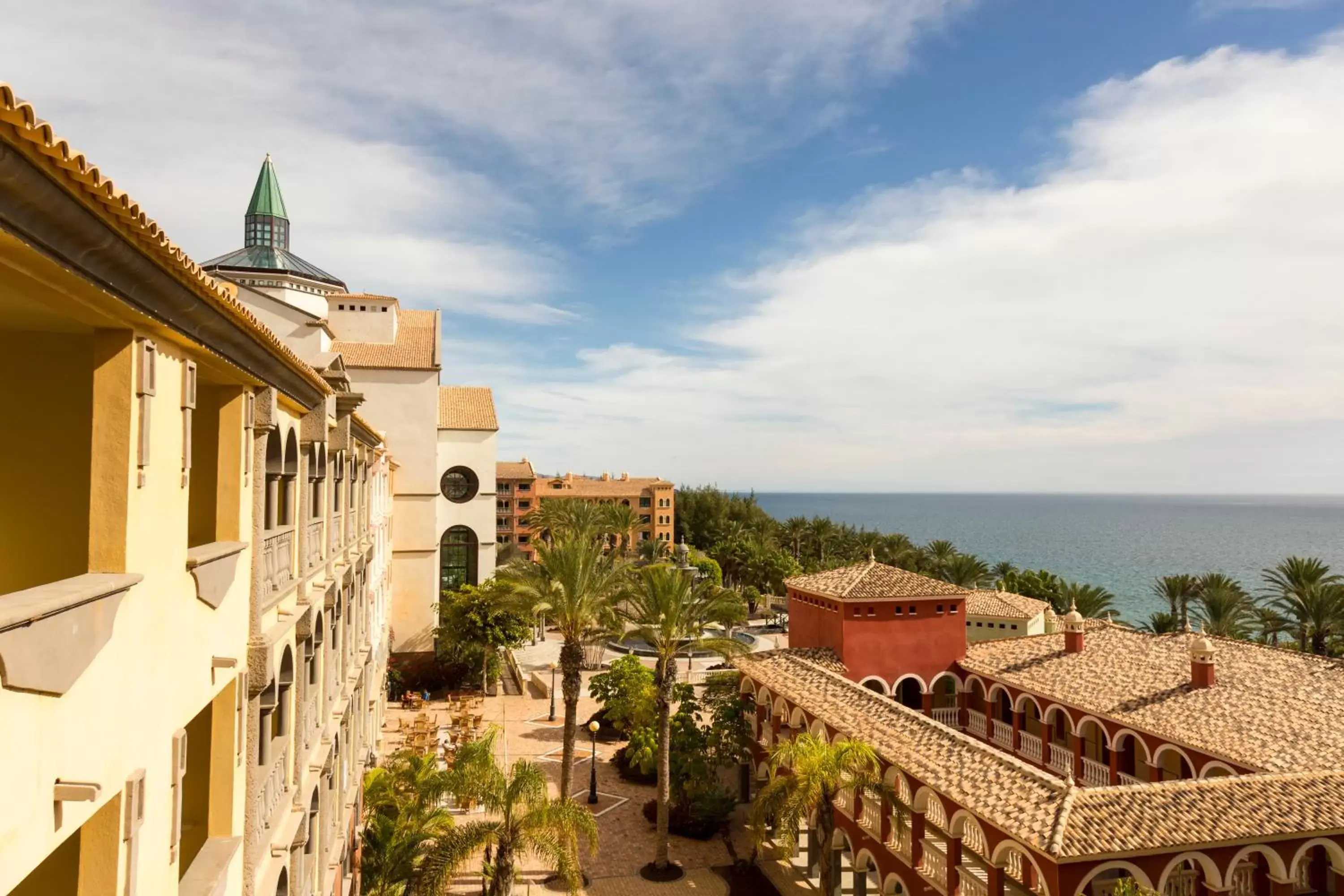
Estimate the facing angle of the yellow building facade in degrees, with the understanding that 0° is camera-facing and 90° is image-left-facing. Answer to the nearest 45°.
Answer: approximately 270°

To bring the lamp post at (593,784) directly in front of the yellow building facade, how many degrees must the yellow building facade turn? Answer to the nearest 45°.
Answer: approximately 45° to its left

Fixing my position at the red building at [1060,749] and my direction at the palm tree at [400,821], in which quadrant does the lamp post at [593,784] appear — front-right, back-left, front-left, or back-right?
front-right

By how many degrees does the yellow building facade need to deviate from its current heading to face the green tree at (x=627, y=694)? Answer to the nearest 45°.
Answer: approximately 45° to its left

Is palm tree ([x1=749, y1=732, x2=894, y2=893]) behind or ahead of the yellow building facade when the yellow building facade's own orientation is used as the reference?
ahead

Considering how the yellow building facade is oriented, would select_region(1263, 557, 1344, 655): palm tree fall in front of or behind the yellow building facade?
in front

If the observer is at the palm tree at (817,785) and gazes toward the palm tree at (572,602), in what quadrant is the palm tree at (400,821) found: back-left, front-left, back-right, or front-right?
front-left

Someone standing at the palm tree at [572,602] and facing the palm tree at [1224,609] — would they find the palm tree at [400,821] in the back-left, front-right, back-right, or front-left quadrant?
back-right

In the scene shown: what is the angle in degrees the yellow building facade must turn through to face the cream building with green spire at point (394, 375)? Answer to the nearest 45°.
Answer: approximately 90° to its left
